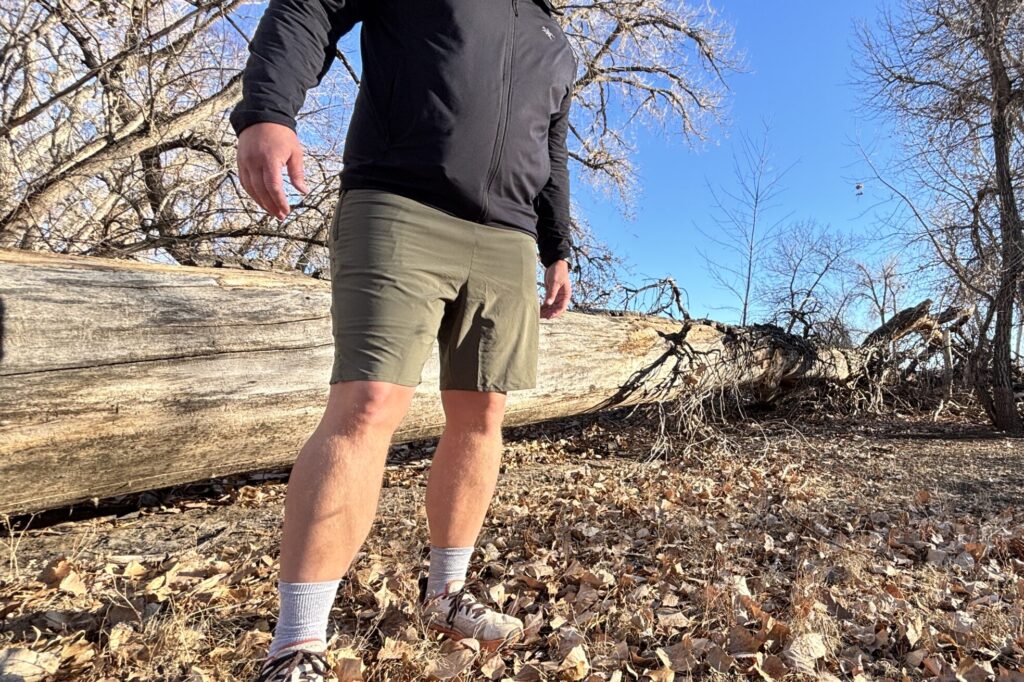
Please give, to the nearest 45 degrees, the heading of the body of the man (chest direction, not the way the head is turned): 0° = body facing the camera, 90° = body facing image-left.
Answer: approximately 315°

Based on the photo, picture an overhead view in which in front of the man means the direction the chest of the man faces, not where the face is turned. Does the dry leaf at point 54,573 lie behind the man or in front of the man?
behind
